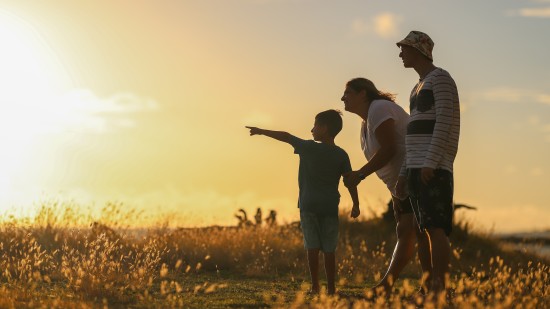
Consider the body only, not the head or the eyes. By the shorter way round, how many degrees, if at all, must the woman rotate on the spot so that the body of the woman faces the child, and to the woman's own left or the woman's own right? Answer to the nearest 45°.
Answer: approximately 45° to the woman's own right

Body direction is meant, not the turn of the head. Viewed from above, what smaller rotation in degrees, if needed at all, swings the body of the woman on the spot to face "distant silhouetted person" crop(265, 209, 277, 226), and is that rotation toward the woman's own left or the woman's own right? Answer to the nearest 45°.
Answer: approximately 90° to the woman's own right

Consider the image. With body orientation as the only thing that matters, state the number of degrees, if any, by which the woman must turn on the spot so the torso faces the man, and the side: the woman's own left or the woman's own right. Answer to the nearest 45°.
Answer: approximately 135° to the woman's own left

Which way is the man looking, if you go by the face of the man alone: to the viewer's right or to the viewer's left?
to the viewer's left

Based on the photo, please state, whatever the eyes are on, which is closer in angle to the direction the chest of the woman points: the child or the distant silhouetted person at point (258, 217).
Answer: the child

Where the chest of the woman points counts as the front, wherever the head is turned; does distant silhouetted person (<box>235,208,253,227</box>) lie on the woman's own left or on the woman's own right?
on the woman's own right

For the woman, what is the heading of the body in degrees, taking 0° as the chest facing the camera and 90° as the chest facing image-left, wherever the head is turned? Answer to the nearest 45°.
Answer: approximately 90°

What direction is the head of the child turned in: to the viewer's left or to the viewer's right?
to the viewer's left

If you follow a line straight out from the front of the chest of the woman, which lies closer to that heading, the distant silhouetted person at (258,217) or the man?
the distant silhouetted person

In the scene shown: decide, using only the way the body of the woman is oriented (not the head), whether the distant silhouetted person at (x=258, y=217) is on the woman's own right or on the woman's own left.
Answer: on the woman's own right

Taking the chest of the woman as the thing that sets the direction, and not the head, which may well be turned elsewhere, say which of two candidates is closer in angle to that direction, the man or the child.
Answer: the child

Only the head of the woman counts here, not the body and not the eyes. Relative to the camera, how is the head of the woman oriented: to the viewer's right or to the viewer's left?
to the viewer's left
